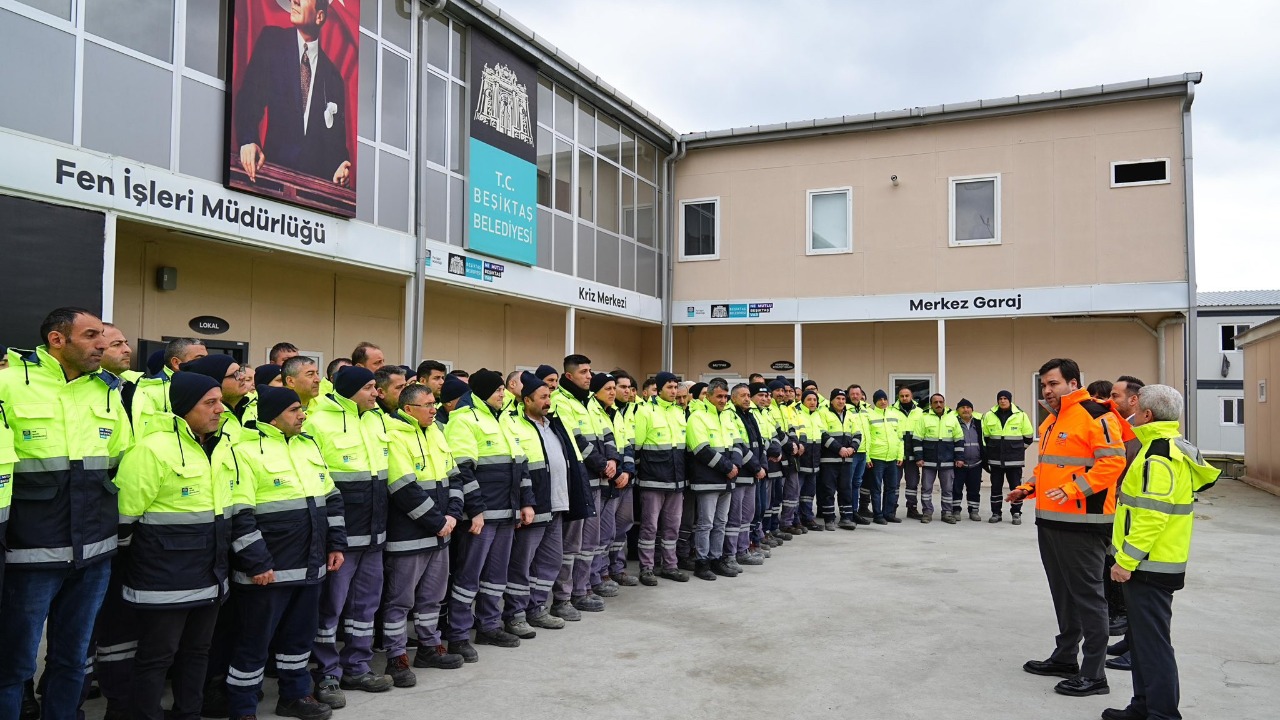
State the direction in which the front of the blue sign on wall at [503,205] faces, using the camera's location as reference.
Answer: facing the viewer and to the right of the viewer

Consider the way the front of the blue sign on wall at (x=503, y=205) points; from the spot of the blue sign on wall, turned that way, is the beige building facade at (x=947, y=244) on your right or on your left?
on your left

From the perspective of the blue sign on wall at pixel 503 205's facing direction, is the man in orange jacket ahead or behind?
ahead

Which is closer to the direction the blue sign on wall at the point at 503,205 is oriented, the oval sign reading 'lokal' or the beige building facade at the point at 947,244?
the beige building facade

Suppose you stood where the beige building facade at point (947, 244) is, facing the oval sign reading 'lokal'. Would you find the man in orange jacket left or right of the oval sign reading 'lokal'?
left

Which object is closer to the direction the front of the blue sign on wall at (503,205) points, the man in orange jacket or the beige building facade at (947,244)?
the man in orange jacket

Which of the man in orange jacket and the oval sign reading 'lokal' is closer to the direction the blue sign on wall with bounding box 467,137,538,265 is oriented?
the man in orange jacket

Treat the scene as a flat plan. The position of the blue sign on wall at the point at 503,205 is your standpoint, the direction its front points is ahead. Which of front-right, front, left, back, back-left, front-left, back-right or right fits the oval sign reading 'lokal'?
right

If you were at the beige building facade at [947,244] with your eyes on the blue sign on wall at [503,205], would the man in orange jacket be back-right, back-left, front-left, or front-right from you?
front-left
